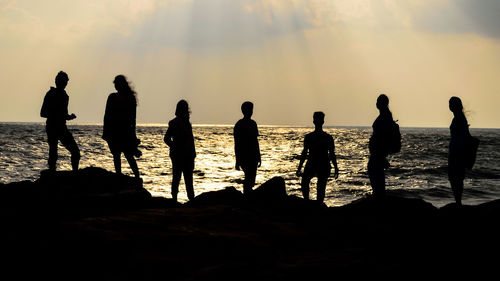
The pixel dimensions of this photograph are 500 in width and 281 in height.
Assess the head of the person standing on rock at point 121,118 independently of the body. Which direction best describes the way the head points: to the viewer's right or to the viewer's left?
to the viewer's left

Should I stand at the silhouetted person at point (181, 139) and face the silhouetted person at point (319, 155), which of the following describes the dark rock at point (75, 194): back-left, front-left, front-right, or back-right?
back-right

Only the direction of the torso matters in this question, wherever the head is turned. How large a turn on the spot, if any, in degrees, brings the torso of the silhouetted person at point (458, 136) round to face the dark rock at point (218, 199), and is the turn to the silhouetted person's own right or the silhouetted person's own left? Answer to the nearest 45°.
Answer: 0° — they already face it

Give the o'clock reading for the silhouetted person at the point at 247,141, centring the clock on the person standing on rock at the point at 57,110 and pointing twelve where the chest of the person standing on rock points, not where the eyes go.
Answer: The silhouetted person is roughly at 11 o'clock from the person standing on rock.

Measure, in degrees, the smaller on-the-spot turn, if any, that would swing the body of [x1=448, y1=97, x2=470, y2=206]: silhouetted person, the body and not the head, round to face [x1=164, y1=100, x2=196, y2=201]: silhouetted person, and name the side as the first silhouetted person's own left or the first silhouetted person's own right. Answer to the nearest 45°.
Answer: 0° — they already face them

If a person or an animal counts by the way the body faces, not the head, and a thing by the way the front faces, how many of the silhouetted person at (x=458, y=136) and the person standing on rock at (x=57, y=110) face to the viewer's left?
1

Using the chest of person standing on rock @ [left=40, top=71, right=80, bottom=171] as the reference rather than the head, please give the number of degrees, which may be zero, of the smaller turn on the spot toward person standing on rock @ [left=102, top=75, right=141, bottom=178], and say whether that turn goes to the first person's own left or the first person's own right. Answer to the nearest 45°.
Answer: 0° — they already face them

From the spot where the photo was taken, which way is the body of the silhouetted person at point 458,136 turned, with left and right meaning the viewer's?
facing to the left of the viewer

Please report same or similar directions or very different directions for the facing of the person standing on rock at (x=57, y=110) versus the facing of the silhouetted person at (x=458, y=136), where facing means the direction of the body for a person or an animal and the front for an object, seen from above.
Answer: very different directions

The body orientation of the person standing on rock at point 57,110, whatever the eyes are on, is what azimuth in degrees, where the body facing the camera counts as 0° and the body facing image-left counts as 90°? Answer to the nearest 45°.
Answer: approximately 315°
